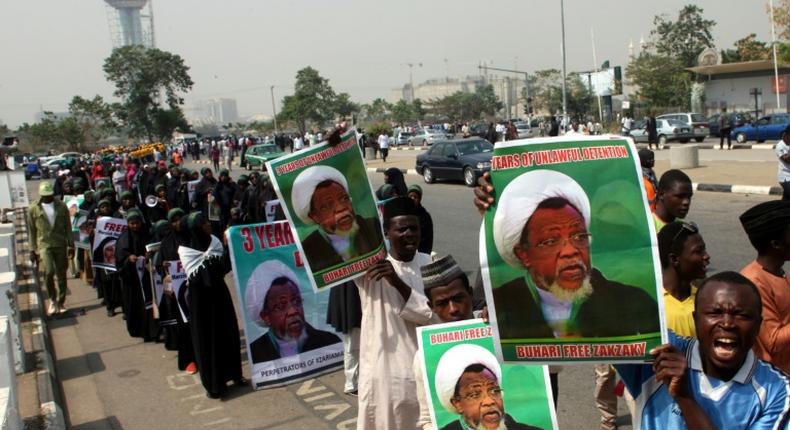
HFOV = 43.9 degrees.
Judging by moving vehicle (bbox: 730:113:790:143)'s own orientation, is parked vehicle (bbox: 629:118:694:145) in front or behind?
in front

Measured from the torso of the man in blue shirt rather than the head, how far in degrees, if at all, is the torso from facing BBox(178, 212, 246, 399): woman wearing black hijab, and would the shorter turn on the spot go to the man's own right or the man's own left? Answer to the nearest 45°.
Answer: approximately 135° to the man's own right

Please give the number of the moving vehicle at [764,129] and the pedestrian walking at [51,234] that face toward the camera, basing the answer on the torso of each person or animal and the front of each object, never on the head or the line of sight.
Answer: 1

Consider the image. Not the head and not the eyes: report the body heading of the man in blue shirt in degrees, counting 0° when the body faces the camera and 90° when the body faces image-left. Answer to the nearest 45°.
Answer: approximately 0°

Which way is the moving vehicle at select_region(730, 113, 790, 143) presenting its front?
to the viewer's left

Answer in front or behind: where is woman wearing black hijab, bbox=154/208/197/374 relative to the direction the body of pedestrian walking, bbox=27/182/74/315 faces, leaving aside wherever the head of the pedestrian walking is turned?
in front

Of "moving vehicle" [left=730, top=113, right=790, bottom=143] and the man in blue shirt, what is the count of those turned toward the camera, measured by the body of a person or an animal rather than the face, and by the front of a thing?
1

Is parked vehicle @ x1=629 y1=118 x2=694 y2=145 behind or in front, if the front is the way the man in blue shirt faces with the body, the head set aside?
behind

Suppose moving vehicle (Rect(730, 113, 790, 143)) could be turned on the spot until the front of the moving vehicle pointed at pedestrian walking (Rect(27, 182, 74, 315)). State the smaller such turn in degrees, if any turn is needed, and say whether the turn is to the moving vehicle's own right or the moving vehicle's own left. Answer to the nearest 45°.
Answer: approximately 90° to the moving vehicle's own left

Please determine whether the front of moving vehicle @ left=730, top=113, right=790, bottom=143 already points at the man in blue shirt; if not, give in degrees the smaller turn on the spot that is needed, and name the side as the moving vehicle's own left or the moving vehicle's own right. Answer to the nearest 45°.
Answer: approximately 90° to the moving vehicle's own left

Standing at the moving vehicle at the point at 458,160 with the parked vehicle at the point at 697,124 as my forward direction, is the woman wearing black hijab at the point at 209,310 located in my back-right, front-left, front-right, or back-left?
back-right
